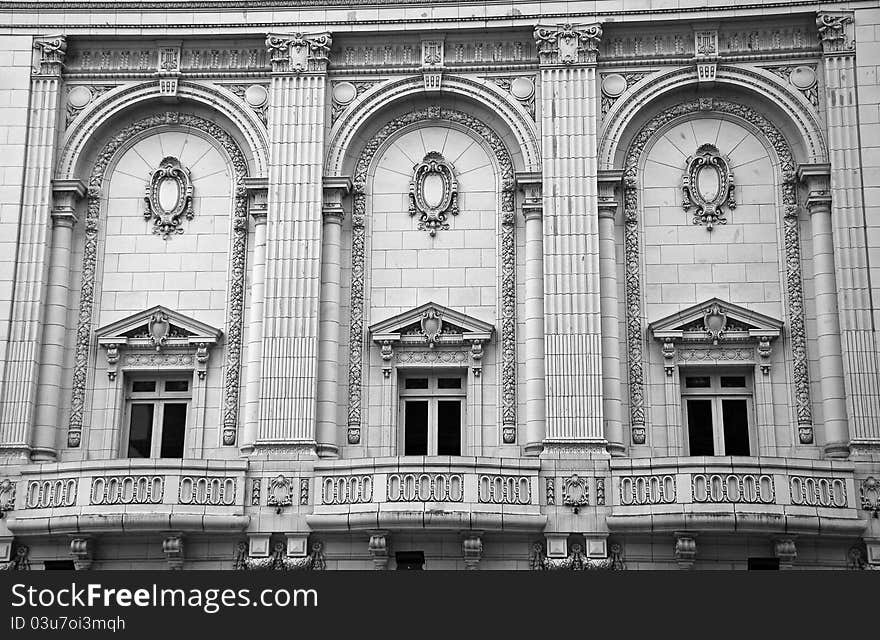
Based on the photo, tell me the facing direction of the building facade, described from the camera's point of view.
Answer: facing the viewer
